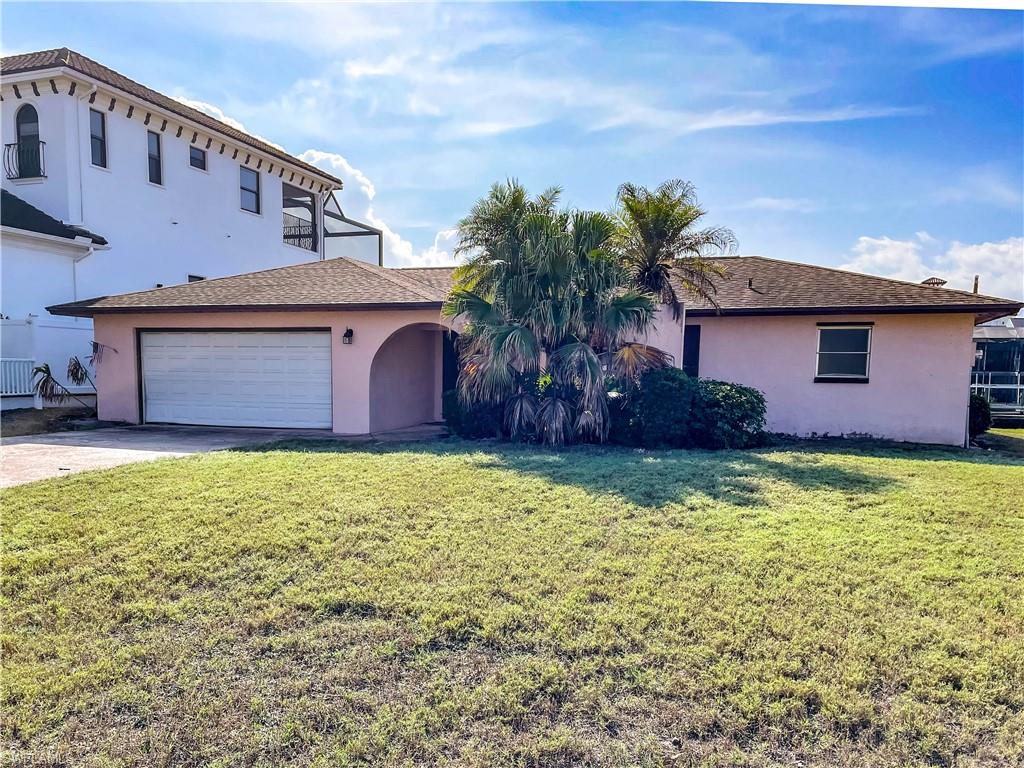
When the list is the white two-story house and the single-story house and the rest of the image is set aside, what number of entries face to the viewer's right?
0

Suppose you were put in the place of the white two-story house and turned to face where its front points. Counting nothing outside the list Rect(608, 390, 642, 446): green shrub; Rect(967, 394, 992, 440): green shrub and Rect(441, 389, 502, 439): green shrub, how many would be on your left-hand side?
3

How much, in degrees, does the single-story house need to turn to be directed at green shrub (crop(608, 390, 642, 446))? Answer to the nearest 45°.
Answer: approximately 45° to its left

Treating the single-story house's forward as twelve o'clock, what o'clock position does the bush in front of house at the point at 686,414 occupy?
The bush in front of house is roughly at 10 o'clock from the single-story house.

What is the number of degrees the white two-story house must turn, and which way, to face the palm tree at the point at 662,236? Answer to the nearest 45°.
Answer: approximately 90° to its left

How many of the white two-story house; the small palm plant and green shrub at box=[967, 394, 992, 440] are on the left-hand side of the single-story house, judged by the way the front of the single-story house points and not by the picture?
1

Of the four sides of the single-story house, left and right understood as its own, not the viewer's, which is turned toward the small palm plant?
right

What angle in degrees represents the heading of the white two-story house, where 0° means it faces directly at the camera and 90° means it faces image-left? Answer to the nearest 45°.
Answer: approximately 45°

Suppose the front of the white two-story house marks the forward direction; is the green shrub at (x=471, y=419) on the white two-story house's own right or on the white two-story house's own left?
on the white two-story house's own left

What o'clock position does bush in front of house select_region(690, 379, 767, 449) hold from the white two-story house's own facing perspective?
The bush in front of house is roughly at 9 o'clock from the white two-story house.

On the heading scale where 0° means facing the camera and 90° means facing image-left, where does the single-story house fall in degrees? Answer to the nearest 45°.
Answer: approximately 0°
